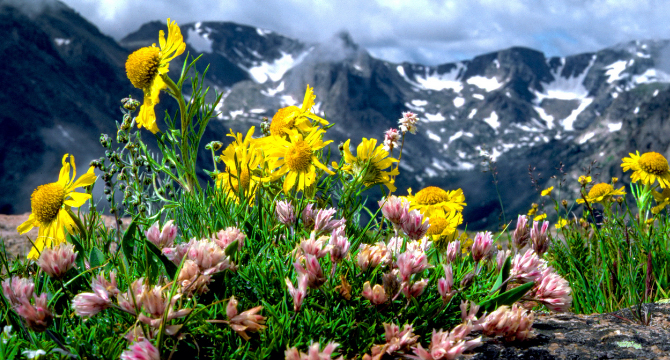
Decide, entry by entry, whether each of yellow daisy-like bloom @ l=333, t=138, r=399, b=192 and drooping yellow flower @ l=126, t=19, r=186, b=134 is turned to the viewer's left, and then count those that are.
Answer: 1

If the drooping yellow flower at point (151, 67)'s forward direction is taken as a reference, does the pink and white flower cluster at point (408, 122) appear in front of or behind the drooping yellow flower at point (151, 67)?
behind

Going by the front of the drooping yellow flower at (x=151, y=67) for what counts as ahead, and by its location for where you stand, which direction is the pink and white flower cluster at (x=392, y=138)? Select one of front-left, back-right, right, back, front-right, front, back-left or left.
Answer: back

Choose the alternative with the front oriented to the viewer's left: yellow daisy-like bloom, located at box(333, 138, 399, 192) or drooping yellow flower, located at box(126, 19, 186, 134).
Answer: the drooping yellow flower

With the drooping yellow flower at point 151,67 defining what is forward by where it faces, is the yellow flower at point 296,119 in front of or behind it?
behind

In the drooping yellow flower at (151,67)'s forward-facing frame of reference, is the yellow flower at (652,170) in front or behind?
behind
